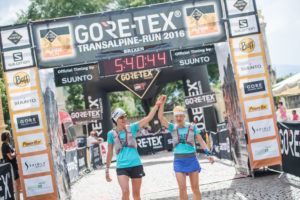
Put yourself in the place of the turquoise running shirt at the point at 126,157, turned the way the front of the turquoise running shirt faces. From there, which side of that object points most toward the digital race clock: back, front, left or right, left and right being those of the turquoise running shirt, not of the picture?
back

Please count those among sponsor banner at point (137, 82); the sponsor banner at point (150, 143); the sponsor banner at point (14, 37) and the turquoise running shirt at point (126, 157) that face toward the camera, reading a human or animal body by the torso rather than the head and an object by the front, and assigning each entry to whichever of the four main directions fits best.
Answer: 4

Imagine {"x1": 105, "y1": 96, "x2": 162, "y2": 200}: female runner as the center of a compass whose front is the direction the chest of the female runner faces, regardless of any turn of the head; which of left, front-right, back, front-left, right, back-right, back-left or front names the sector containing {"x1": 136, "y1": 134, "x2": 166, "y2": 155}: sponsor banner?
back

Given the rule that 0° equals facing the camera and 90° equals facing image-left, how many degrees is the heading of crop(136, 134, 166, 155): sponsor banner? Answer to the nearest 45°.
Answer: approximately 0°

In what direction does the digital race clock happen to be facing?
toward the camera

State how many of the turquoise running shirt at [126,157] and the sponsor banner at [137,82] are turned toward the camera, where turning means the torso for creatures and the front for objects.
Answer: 2

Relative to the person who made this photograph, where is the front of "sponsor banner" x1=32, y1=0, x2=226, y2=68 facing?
facing the viewer

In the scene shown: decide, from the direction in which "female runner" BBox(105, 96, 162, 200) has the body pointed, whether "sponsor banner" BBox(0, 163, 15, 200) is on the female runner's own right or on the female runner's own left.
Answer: on the female runner's own right

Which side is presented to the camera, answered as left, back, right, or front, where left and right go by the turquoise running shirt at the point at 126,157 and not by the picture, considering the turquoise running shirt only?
front

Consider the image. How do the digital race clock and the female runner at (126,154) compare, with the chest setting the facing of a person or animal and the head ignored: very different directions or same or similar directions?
same or similar directions

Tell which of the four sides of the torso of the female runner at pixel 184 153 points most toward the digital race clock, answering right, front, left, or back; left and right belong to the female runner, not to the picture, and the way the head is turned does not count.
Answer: back

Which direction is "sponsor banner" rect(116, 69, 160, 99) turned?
toward the camera

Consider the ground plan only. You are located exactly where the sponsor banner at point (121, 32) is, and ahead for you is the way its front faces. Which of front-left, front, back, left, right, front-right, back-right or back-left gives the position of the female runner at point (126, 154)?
front

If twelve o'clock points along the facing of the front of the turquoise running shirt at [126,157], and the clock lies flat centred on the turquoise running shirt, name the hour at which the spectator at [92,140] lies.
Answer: The spectator is roughly at 6 o'clock from the turquoise running shirt.

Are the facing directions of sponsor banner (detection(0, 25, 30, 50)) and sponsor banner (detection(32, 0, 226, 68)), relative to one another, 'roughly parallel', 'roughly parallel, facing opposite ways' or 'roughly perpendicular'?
roughly parallel

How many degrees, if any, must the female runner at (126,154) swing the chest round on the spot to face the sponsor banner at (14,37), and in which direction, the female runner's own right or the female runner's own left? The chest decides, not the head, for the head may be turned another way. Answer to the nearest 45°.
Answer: approximately 135° to the female runner's own right

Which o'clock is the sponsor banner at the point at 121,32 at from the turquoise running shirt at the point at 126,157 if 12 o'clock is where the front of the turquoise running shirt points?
The sponsor banner is roughly at 6 o'clock from the turquoise running shirt.
